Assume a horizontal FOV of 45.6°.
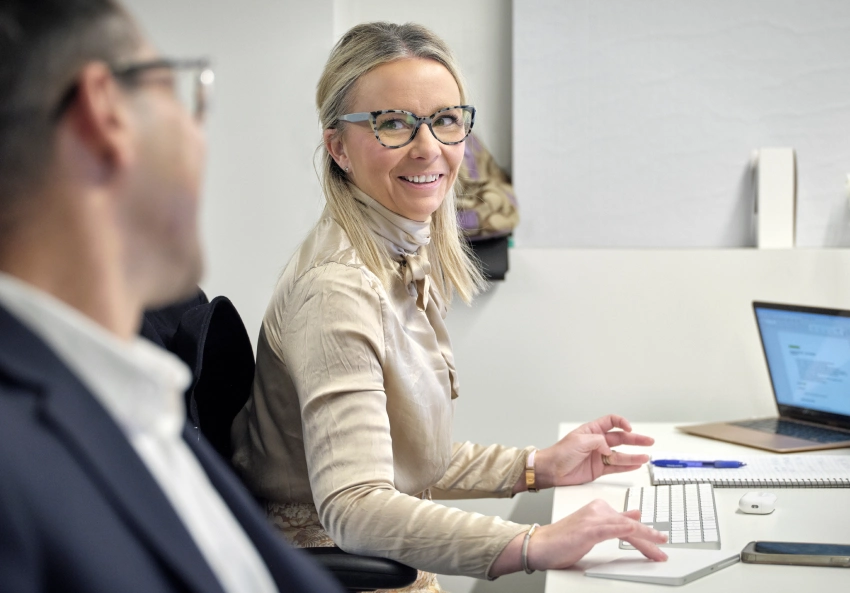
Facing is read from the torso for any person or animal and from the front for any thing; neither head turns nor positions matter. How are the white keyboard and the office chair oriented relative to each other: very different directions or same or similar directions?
very different directions

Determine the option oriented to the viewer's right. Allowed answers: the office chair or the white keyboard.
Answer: the office chair

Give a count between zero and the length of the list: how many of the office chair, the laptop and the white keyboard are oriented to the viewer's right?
1

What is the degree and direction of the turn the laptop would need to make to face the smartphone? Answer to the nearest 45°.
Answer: approximately 45° to its left

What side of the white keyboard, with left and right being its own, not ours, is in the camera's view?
left

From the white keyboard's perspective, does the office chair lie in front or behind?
in front

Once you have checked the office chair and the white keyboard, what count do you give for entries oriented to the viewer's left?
1

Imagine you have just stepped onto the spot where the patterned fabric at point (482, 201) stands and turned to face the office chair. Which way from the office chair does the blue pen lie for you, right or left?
left

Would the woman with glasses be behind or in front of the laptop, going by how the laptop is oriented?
in front

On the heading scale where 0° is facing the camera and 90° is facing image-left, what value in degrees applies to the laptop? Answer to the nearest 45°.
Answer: approximately 45°

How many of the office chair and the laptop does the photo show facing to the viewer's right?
1

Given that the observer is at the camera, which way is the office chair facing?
facing to the right of the viewer

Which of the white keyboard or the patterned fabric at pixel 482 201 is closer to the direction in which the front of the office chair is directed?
the white keyboard

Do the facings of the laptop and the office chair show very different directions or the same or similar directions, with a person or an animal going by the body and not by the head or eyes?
very different directions
